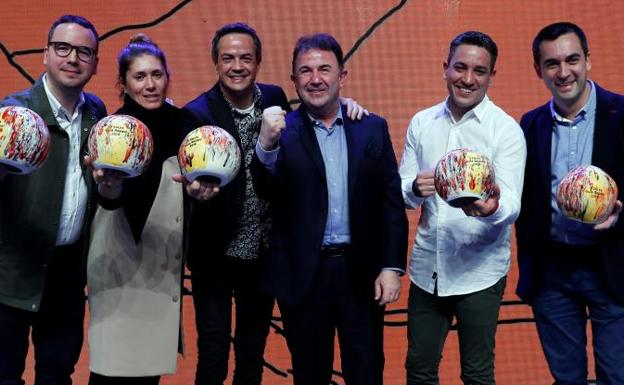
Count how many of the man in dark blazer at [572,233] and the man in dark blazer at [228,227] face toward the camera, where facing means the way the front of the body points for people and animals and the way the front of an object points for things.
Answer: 2

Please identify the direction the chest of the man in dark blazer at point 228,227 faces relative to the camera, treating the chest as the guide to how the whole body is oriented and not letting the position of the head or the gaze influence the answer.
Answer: toward the camera

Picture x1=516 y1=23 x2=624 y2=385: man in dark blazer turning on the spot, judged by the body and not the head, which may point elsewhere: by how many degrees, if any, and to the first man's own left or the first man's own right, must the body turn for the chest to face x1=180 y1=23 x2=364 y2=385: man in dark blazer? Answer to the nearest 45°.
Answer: approximately 90° to the first man's own right

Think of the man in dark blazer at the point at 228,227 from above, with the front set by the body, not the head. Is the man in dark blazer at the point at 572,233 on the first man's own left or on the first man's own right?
on the first man's own left

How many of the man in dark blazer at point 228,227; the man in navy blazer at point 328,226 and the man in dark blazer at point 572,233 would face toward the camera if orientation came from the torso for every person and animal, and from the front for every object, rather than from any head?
3

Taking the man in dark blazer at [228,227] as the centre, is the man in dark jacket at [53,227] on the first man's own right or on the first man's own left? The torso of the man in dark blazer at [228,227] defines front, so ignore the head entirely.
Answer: on the first man's own right

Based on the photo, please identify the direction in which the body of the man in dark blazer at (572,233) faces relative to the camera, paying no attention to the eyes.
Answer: toward the camera

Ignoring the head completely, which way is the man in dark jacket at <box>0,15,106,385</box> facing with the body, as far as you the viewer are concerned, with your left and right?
facing the viewer and to the right of the viewer

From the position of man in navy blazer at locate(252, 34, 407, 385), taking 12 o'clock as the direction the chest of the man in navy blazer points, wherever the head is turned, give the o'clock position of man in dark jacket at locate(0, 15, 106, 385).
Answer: The man in dark jacket is roughly at 3 o'clock from the man in navy blazer.
